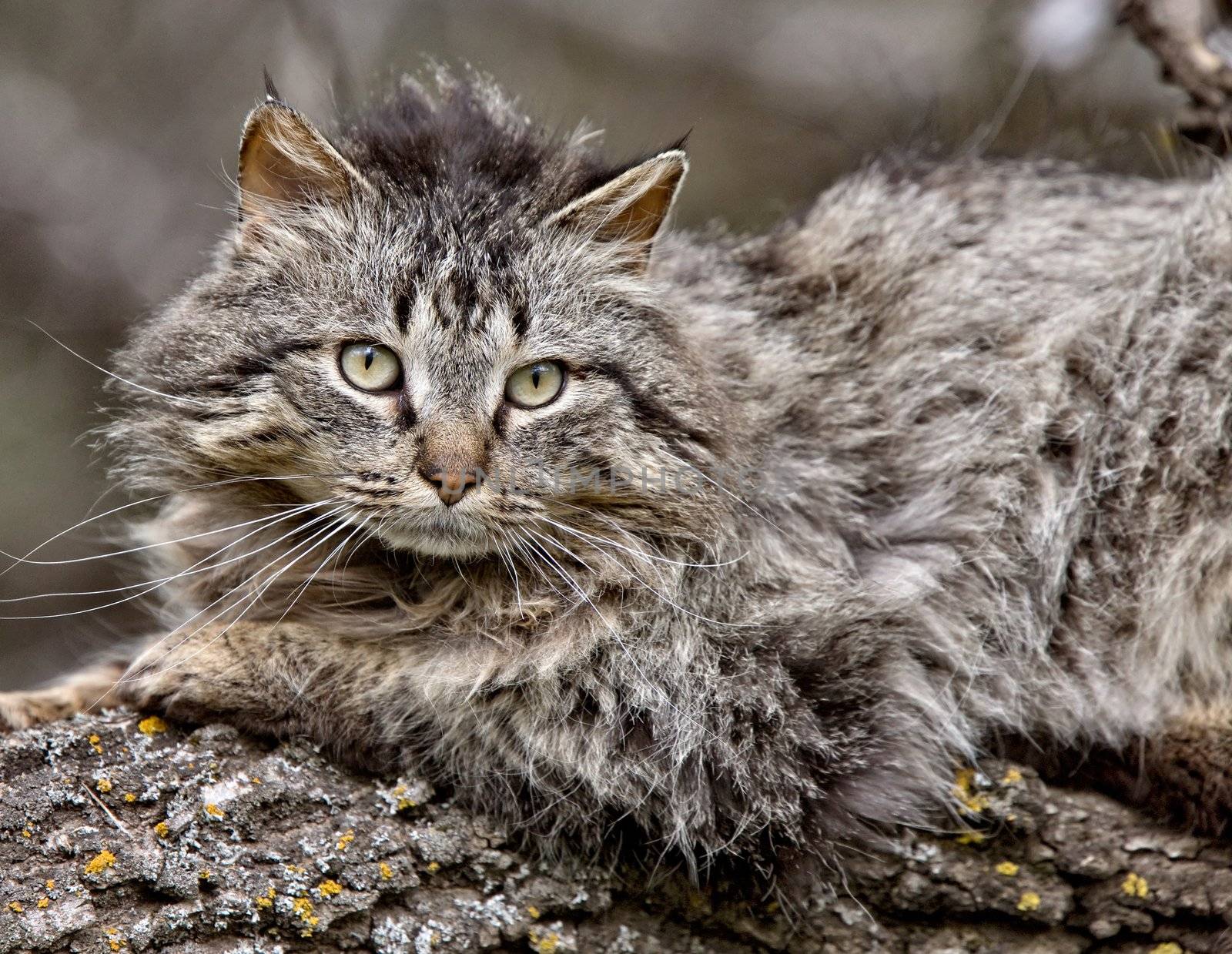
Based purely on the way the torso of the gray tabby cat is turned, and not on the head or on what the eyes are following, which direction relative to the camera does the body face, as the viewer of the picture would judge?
to the viewer's left
